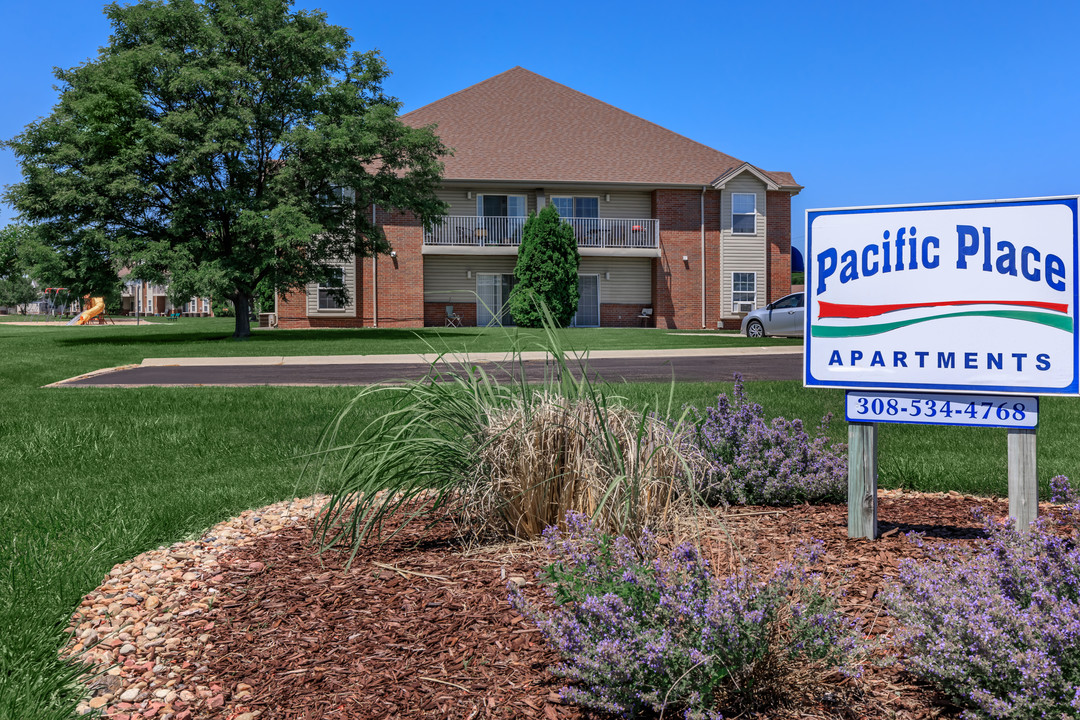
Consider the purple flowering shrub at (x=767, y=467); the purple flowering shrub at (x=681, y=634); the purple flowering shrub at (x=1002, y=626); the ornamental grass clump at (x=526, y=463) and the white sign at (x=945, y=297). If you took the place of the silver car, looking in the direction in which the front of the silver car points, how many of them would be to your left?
5

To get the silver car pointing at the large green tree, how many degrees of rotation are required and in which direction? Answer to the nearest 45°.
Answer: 0° — it already faces it

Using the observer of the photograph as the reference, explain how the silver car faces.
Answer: facing to the left of the viewer

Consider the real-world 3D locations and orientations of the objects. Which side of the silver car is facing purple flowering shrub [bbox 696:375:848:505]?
left

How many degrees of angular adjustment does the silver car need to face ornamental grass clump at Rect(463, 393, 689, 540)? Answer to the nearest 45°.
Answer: approximately 90° to its left

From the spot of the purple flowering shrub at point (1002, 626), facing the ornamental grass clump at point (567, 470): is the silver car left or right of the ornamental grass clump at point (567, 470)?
right

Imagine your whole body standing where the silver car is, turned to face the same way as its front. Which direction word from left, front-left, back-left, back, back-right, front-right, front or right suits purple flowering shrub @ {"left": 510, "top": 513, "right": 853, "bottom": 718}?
left

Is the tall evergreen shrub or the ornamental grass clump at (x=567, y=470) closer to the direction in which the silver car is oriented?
the tall evergreen shrub

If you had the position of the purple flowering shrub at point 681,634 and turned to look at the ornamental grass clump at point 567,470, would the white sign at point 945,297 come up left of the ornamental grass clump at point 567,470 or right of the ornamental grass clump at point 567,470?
right

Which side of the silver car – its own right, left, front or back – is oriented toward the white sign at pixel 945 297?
left
